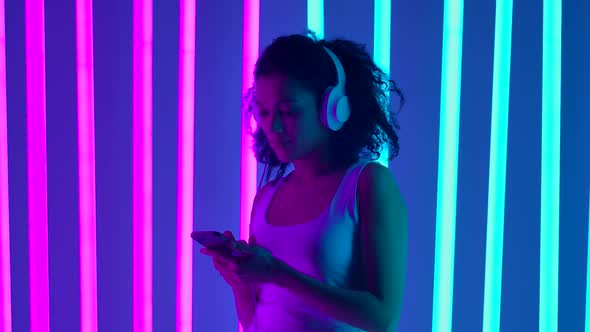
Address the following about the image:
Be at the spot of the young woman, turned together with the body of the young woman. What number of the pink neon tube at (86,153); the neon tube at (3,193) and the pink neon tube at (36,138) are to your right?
3

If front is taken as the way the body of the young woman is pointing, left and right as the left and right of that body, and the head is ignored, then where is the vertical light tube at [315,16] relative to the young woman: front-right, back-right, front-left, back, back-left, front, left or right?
back-right

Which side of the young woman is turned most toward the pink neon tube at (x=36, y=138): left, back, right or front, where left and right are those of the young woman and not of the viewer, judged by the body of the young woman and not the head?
right

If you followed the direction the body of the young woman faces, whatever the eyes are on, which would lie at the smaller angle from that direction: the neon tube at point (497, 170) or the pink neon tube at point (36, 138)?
the pink neon tube

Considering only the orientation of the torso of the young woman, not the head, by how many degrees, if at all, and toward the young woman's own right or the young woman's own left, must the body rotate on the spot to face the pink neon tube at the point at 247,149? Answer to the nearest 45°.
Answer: approximately 135° to the young woman's own right

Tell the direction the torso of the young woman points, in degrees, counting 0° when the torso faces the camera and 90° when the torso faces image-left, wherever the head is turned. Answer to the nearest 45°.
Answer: approximately 45°

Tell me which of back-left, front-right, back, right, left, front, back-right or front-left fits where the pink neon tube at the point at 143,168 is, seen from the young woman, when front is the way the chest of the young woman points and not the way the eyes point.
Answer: right

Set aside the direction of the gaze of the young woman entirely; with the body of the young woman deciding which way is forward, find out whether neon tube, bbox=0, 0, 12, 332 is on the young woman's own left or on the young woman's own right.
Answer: on the young woman's own right

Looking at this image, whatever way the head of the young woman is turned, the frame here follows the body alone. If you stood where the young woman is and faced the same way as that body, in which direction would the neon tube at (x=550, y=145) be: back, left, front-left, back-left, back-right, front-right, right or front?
back

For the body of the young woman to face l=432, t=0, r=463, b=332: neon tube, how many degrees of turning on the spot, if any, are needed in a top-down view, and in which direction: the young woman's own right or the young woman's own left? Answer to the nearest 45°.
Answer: approximately 180°

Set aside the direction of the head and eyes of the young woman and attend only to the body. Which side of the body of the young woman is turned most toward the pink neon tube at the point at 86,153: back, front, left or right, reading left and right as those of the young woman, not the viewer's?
right

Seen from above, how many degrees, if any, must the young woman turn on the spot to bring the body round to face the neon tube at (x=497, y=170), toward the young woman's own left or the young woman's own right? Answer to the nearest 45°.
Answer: approximately 180°
